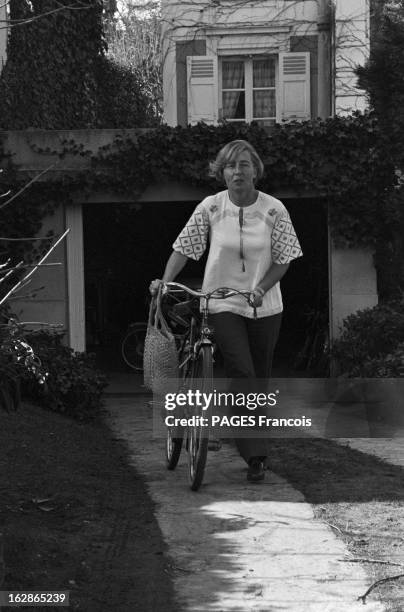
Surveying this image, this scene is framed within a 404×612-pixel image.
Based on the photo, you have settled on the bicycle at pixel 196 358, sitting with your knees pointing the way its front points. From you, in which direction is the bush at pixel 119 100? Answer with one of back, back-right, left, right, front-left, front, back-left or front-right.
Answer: back

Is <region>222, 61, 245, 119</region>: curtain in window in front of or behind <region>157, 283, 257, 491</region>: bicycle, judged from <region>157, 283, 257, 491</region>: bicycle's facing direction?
behind

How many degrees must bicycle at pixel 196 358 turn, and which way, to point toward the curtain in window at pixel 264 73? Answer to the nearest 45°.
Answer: approximately 180°

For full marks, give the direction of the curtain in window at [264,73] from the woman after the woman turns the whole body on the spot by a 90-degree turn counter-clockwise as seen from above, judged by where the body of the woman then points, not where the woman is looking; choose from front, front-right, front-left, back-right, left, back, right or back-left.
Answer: left

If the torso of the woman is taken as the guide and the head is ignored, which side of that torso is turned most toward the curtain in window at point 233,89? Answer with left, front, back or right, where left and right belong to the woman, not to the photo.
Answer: back

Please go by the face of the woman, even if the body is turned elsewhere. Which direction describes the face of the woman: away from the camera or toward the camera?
toward the camera

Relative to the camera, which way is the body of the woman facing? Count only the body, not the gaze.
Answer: toward the camera

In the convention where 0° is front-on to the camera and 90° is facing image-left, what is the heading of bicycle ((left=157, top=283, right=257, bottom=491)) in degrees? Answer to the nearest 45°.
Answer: approximately 0°

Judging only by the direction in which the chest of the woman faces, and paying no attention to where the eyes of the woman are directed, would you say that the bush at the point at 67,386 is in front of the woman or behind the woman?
behind
